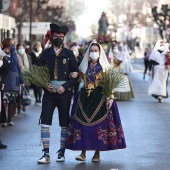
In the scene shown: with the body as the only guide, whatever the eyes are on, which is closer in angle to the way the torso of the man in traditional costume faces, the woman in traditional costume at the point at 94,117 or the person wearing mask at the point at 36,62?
the woman in traditional costume

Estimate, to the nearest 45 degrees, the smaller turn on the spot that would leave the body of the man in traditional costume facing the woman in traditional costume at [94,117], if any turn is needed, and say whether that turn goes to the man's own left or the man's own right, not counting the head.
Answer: approximately 90° to the man's own left

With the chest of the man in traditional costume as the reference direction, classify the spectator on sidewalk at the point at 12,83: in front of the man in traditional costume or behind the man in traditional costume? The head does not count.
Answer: behind

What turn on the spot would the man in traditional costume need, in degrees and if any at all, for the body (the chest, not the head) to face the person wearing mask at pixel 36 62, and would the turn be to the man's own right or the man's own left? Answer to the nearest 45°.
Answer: approximately 180°

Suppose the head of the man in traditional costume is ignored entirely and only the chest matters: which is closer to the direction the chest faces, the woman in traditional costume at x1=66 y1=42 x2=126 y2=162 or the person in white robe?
the woman in traditional costume

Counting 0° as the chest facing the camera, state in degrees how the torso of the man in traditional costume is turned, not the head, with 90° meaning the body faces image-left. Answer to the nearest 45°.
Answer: approximately 0°
